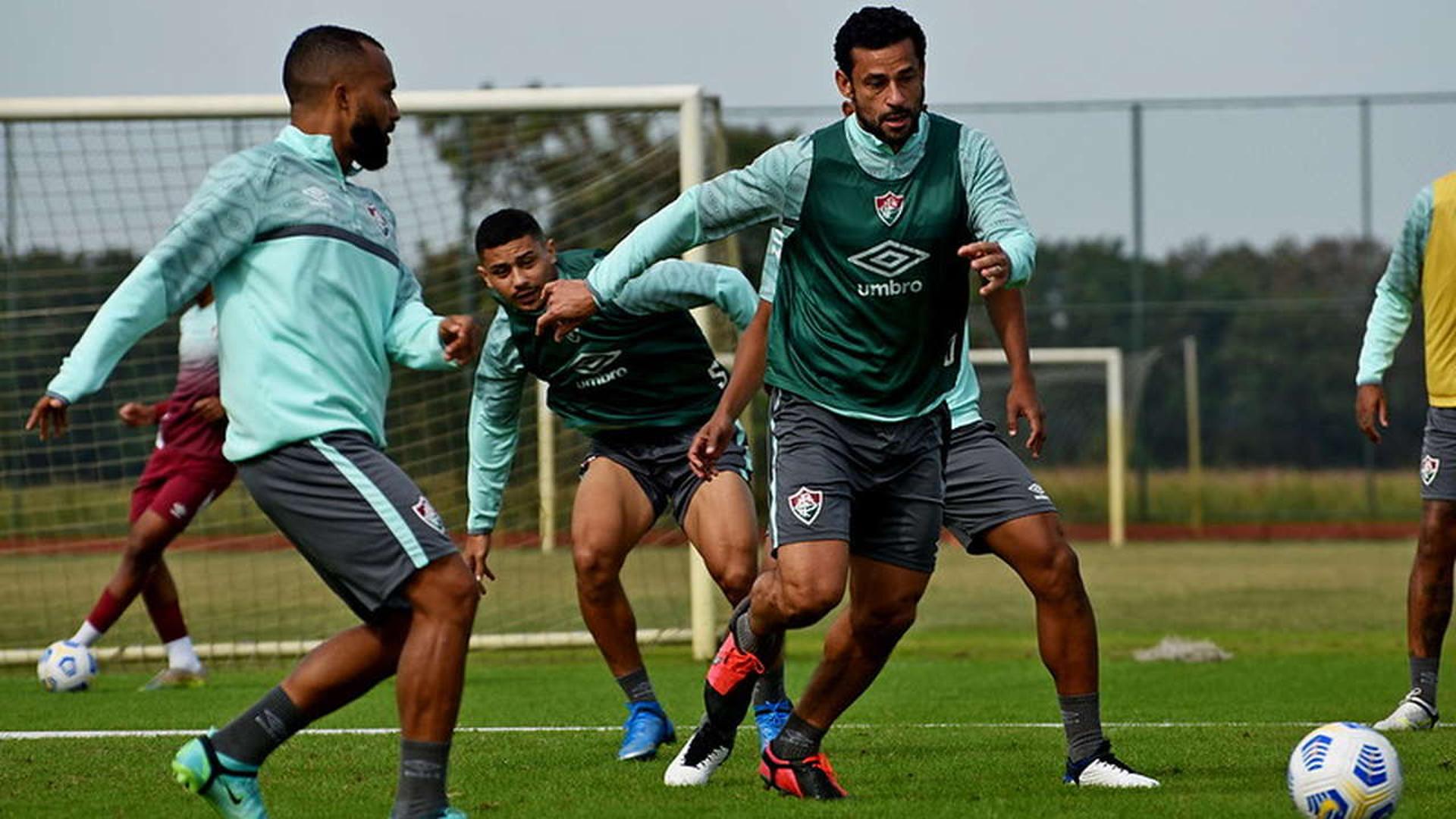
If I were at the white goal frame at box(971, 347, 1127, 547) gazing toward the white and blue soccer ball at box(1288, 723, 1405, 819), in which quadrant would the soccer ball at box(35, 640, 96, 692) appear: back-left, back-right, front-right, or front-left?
front-right

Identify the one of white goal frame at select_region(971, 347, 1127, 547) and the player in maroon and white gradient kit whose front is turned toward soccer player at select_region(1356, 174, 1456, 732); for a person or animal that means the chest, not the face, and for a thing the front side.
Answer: the white goal frame

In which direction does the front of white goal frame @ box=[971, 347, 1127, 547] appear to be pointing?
toward the camera

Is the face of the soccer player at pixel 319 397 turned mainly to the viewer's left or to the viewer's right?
to the viewer's right

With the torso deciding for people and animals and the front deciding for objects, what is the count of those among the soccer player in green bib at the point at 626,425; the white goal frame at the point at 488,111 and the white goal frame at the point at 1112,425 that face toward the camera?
3

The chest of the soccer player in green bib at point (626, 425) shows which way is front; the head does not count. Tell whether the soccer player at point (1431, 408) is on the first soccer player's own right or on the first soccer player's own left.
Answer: on the first soccer player's own left

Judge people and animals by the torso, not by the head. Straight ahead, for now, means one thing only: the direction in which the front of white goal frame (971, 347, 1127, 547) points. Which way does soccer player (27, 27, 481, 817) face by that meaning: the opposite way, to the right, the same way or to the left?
to the left

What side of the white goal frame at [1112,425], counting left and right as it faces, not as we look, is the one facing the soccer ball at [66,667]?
front

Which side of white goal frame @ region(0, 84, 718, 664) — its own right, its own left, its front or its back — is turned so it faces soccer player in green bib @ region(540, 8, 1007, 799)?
front

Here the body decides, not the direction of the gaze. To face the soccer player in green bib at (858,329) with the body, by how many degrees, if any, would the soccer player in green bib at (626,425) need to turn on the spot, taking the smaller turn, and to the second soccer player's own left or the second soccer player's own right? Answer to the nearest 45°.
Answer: approximately 45° to the second soccer player's own left

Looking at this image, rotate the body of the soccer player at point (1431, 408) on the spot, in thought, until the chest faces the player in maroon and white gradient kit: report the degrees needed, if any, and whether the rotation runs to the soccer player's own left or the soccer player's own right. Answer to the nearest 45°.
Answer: approximately 45° to the soccer player's own right

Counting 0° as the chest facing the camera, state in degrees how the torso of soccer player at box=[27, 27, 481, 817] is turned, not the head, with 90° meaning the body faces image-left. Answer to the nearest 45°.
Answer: approximately 315°

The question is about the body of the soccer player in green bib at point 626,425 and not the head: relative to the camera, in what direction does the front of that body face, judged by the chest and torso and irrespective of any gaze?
toward the camera

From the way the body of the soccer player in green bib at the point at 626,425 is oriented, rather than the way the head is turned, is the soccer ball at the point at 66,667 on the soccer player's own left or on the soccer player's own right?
on the soccer player's own right

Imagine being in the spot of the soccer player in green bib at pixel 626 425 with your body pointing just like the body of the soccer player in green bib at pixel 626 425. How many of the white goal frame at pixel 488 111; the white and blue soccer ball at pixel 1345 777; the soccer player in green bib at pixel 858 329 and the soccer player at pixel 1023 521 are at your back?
1
